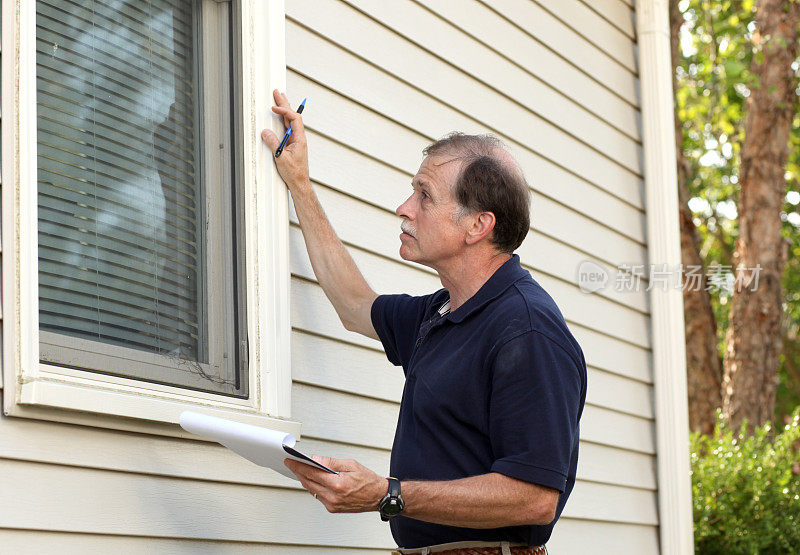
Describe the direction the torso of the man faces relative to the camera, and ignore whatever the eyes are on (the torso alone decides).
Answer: to the viewer's left

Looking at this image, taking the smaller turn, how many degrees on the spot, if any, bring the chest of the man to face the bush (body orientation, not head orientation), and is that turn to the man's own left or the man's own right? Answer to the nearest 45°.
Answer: approximately 90° to the man's own right

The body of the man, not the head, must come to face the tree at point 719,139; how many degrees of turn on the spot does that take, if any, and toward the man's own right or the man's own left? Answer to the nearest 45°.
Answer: approximately 90° to the man's own right

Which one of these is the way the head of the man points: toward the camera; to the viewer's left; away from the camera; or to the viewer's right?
to the viewer's left
